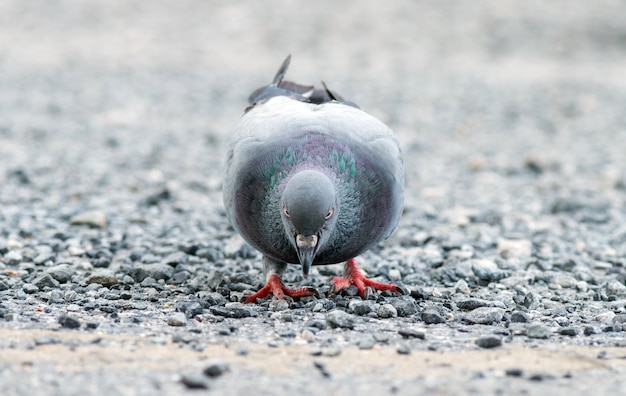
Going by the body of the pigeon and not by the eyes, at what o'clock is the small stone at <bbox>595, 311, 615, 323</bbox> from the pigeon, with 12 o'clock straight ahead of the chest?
The small stone is roughly at 9 o'clock from the pigeon.

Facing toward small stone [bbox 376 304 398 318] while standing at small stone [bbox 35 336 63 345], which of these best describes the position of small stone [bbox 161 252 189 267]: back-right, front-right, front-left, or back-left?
front-left

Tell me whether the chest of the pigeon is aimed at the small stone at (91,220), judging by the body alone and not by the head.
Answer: no

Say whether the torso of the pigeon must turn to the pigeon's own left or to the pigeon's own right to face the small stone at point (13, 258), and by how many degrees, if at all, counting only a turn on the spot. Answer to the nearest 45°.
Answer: approximately 135° to the pigeon's own right

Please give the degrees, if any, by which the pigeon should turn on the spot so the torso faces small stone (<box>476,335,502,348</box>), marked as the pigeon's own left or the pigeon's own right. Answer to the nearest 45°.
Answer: approximately 45° to the pigeon's own left

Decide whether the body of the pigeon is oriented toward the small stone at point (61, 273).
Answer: no

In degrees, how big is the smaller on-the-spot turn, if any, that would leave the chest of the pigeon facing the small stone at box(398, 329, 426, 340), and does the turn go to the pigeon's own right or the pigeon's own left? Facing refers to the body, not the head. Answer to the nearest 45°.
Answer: approximately 45° to the pigeon's own left

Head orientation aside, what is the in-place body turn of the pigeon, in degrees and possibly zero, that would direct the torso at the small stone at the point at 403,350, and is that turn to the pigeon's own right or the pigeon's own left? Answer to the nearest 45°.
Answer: approximately 45° to the pigeon's own left

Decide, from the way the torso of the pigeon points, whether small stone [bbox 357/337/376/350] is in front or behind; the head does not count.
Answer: in front

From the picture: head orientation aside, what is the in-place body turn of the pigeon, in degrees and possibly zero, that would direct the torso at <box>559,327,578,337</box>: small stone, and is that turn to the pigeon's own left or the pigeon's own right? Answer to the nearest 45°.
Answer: approximately 90° to the pigeon's own left

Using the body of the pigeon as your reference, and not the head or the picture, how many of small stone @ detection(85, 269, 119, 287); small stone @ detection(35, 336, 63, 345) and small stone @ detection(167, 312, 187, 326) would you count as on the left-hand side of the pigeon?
0

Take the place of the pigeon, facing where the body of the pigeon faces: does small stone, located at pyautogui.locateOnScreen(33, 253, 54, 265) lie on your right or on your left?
on your right

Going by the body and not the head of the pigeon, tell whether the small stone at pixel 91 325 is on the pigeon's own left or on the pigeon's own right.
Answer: on the pigeon's own right

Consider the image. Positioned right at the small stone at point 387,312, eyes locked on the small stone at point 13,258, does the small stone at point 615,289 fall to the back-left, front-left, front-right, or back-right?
back-right

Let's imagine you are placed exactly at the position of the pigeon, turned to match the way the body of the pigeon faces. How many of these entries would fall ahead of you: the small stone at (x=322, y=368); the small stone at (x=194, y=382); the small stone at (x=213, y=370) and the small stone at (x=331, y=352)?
4

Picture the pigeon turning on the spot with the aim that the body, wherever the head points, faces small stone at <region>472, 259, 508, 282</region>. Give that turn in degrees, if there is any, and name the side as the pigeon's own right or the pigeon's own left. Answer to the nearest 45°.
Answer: approximately 135° to the pigeon's own left

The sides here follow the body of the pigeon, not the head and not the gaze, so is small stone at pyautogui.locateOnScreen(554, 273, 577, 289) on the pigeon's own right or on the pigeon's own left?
on the pigeon's own left

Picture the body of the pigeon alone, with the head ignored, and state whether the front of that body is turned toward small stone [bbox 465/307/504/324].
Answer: no

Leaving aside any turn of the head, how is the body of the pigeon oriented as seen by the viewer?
toward the camera

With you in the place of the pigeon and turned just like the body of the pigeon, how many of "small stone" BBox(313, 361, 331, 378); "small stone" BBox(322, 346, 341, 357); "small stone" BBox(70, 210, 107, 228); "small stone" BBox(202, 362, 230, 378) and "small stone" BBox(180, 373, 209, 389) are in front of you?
4

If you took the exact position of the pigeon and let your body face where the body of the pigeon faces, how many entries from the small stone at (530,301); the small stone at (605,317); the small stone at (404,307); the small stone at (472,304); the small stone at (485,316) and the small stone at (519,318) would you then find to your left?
6
